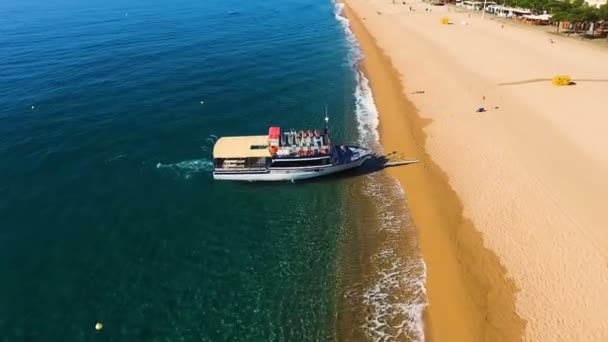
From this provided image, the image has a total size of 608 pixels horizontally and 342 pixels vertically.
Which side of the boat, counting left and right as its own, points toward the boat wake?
back

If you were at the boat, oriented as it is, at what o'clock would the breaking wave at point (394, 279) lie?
The breaking wave is roughly at 2 o'clock from the boat.

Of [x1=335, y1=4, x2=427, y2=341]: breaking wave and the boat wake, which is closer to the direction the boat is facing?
the breaking wave

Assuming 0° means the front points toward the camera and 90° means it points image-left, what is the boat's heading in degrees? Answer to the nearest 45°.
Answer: approximately 270°
